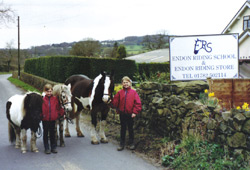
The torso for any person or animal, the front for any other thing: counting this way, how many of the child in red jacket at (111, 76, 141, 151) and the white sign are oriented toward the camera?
2

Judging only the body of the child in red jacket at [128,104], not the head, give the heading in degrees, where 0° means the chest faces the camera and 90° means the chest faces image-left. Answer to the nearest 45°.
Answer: approximately 0°

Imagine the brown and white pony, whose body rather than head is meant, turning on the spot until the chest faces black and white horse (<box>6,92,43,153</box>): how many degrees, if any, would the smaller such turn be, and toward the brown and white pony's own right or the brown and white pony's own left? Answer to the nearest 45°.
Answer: approximately 90° to the brown and white pony's own right

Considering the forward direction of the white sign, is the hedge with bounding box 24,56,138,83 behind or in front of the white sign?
behind

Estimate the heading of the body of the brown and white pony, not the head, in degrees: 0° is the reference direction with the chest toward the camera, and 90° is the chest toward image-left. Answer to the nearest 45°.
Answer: approximately 315°

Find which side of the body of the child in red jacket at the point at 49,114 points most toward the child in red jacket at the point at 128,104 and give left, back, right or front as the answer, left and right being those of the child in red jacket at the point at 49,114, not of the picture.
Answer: left

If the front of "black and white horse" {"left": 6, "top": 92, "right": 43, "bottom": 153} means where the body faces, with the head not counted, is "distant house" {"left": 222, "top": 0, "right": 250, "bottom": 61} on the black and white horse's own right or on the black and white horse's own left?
on the black and white horse's own left

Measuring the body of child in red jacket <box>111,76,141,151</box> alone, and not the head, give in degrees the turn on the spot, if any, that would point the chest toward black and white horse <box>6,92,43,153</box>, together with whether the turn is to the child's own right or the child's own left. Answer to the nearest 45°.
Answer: approximately 90° to the child's own right
